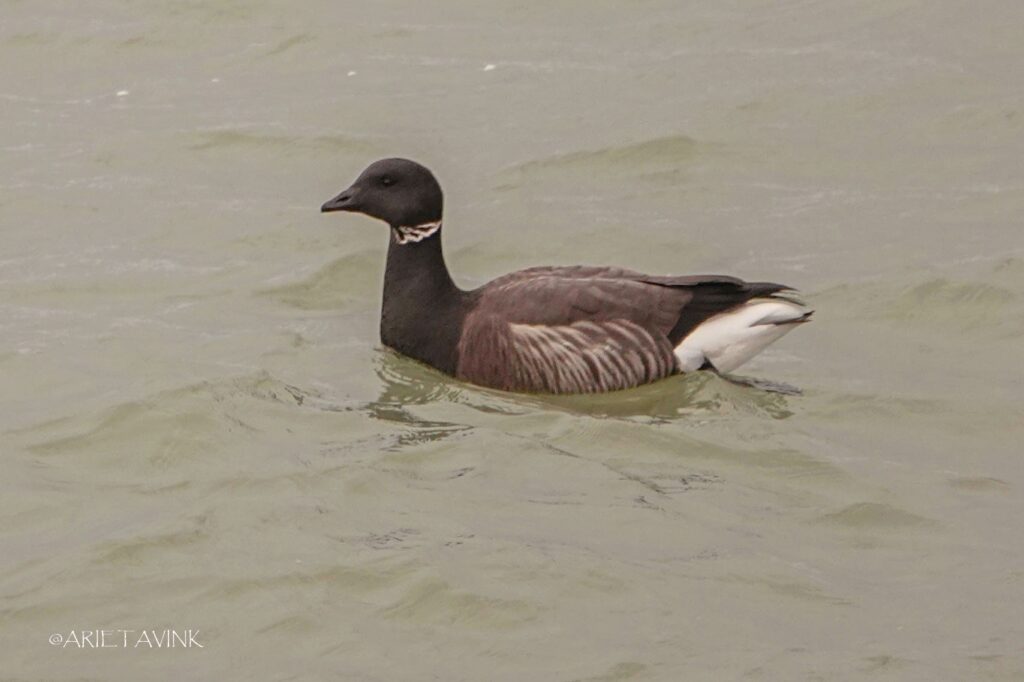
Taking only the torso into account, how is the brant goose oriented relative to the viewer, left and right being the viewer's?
facing to the left of the viewer
